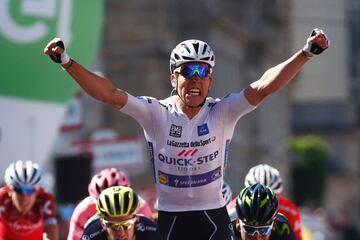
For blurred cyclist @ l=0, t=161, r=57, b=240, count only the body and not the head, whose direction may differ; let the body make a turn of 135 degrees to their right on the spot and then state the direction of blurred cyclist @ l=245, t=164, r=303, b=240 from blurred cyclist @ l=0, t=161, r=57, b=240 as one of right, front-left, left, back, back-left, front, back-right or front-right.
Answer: back-right

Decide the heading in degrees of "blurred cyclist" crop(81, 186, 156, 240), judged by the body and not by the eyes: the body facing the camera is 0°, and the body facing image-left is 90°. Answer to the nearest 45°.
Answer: approximately 0°

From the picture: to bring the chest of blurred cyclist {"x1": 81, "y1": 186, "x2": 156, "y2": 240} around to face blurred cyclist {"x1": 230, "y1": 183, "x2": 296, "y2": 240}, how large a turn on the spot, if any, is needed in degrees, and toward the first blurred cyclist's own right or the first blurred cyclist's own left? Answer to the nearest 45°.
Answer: approximately 90° to the first blurred cyclist's own left
